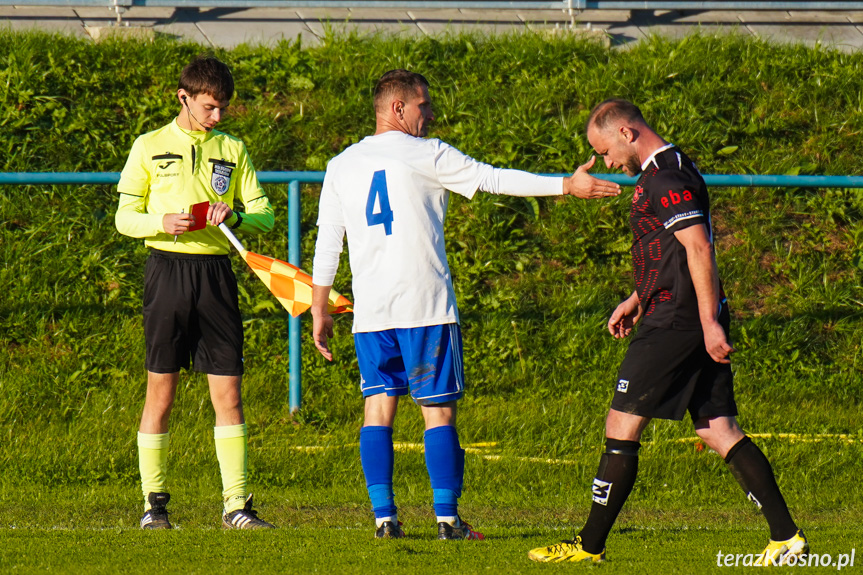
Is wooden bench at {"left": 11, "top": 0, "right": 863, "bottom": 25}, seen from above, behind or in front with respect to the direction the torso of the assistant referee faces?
behind

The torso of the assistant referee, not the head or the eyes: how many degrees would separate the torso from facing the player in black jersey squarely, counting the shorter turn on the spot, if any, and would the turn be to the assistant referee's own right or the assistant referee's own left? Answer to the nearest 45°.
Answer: approximately 45° to the assistant referee's own left

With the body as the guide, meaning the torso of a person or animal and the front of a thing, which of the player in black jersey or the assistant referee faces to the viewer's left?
the player in black jersey

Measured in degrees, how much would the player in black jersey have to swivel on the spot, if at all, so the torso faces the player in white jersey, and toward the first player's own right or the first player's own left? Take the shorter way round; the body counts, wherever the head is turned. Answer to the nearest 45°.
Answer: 0° — they already face them

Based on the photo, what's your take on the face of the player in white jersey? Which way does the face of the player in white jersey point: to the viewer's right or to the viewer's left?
to the viewer's right

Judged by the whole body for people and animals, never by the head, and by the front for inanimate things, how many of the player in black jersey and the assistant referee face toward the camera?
1

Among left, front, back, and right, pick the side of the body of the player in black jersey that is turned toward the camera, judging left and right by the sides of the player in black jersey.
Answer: left

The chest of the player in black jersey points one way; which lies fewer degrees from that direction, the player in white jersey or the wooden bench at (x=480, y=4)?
the player in white jersey

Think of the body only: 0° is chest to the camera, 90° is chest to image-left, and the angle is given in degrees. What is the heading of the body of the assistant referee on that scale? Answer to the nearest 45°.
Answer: approximately 0°
